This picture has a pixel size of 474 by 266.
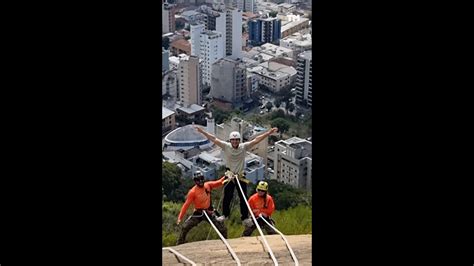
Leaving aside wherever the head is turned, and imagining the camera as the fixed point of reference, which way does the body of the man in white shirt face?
toward the camera

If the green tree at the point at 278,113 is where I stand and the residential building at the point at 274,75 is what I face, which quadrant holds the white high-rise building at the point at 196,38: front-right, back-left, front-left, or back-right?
front-left

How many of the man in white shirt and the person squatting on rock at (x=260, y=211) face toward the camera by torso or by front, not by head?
2

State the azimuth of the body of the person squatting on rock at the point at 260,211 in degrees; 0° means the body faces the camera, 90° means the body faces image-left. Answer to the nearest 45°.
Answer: approximately 0°

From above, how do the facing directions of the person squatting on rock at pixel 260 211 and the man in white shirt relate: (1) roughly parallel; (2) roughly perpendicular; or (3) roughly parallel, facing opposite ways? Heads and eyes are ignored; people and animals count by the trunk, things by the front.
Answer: roughly parallel

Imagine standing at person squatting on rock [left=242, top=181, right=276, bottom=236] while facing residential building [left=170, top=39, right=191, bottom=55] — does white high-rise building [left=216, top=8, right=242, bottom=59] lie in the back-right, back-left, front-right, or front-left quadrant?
front-right
